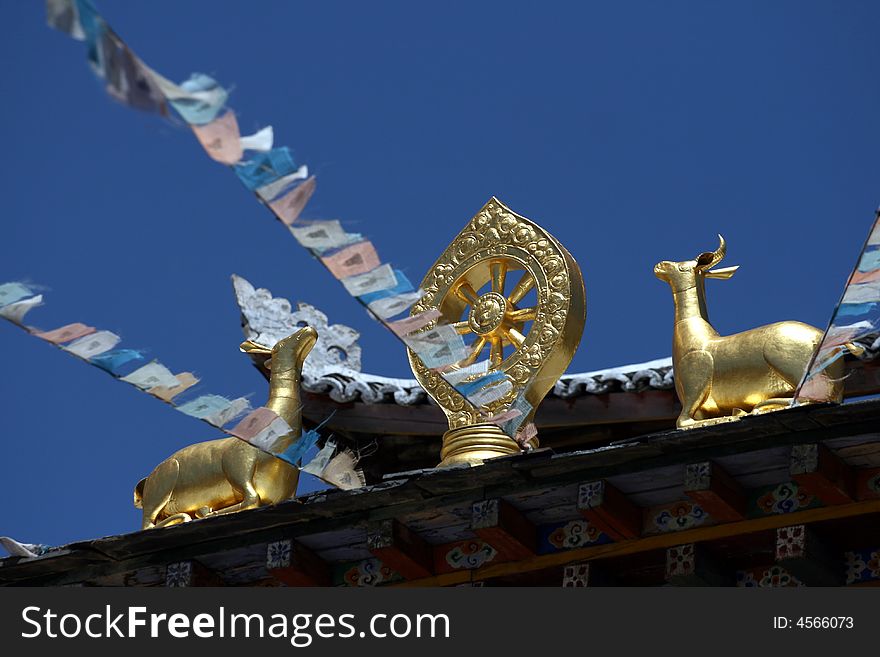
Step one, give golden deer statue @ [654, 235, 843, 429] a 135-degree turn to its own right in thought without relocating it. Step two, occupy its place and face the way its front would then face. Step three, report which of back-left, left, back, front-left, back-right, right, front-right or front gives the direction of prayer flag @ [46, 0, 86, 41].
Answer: back

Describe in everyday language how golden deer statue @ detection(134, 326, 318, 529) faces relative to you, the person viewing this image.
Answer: facing to the right of the viewer

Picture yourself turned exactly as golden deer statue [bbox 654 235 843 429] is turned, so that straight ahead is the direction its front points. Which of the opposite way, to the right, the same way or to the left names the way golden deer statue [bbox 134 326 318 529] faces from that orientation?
the opposite way

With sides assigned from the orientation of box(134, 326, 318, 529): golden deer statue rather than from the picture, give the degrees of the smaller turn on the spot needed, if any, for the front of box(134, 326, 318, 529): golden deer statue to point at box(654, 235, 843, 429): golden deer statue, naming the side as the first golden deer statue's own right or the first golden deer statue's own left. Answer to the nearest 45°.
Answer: approximately 45° to the first golden deer statue's own right

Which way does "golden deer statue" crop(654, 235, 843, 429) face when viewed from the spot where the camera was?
facing to the left of the viewer

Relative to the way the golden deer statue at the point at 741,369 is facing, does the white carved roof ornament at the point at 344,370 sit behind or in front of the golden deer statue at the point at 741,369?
in front

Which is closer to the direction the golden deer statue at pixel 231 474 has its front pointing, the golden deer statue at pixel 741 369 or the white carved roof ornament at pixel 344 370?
the golden deer statue

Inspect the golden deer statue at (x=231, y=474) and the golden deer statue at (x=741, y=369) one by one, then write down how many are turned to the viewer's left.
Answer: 1
